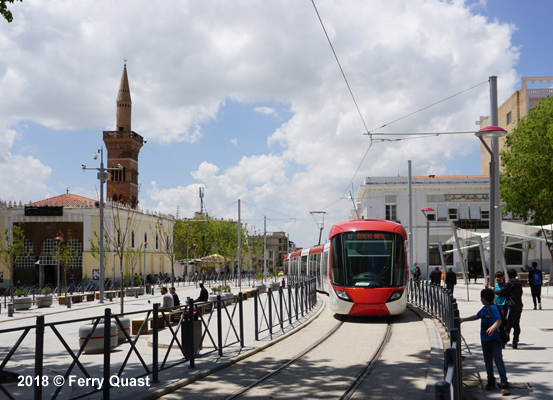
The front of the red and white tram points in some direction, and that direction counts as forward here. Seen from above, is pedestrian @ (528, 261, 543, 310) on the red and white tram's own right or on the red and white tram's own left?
on the red and white tram's own left

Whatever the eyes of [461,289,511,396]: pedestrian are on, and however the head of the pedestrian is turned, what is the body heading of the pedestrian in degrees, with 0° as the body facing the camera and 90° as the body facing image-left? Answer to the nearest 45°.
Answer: approximately 45°

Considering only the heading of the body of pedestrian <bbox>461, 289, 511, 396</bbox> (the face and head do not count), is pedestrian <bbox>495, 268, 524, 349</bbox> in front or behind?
behind

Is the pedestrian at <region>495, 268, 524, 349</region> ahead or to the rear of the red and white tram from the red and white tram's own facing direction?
ahead

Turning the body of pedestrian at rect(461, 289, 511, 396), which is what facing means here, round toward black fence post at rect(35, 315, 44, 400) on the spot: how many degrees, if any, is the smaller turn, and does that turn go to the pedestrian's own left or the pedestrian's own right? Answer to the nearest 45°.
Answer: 0° — they already face it

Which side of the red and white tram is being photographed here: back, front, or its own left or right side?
front

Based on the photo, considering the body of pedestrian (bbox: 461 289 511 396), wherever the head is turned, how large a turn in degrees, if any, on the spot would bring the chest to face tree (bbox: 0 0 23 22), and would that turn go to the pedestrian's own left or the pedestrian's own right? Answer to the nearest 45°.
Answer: approximately 45° to the pedestrian's own right

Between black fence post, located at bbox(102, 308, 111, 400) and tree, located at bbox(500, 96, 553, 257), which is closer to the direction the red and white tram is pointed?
the black fence post

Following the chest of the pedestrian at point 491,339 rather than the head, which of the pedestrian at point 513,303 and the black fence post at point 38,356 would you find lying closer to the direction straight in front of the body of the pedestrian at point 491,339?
the black fence post

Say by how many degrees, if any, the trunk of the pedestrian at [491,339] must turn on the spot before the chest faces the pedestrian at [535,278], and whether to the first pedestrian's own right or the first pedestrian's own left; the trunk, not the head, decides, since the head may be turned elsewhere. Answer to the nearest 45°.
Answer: approximately 135° to the first pedestrian's own right

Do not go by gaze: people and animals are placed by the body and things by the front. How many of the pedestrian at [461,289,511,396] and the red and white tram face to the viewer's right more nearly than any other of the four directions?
0

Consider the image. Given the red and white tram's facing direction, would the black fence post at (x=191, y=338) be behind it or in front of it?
in front

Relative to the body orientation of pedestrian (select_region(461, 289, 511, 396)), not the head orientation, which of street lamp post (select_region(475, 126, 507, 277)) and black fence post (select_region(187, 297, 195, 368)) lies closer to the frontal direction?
the black fence post

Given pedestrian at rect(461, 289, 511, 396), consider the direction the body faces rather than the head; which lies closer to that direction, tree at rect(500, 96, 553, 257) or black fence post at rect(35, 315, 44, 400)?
the black fence post
